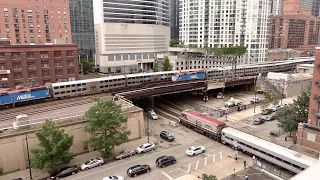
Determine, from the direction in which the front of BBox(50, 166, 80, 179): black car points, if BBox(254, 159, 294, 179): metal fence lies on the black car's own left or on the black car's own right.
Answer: on the black car's own left

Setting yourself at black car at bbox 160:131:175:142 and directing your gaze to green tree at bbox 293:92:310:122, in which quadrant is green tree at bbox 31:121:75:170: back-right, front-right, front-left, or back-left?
back-right

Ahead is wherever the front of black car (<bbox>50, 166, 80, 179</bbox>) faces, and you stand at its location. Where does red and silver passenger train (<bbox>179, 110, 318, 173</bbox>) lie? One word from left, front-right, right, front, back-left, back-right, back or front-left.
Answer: back-left

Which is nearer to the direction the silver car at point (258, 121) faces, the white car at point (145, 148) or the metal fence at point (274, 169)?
the white car

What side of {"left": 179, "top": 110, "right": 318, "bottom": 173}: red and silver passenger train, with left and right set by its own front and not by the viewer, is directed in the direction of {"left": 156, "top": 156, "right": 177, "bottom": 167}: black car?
left

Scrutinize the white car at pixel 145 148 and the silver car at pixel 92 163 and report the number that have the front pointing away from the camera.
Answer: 0

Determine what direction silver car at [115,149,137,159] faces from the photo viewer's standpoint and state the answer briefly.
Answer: facing the viewer and to the left of the viewer

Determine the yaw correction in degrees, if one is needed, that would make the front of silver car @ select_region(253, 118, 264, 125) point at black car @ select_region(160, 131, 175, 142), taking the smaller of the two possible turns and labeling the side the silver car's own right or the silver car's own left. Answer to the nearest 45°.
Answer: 0° — it already faces it
